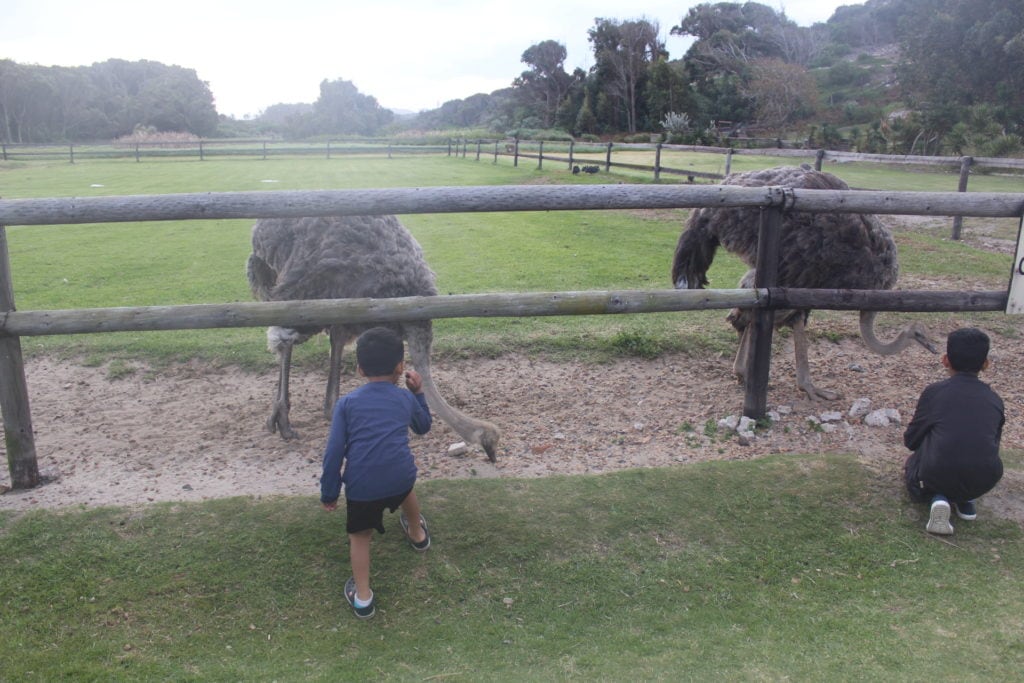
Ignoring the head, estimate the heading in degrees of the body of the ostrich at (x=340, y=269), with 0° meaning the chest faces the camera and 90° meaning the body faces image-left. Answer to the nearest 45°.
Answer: approximately 315°

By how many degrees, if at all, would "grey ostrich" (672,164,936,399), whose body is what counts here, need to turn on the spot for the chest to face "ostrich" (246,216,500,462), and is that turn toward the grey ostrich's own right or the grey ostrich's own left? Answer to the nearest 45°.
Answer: approximately 135° to the grey ostrich's own right

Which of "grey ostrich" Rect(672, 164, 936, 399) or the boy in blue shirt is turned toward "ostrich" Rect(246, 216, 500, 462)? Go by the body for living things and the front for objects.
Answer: the boy in blue shirt

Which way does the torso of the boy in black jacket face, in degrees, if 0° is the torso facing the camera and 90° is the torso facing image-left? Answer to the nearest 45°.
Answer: approximately 180°

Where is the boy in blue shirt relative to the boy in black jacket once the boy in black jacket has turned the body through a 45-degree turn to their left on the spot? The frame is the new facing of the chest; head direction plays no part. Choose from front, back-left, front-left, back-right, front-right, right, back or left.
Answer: left

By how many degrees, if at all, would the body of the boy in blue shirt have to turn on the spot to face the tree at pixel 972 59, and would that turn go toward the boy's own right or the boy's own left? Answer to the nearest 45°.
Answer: approximately 45° to the boy's own right

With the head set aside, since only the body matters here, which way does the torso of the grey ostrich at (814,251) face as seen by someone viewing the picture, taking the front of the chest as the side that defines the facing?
to the viewer's right

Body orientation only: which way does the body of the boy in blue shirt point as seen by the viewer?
away from the camera

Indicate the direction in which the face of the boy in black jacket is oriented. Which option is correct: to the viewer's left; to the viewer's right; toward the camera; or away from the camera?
away from the camera

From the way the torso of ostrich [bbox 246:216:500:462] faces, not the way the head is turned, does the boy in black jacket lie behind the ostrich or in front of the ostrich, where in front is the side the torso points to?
in front

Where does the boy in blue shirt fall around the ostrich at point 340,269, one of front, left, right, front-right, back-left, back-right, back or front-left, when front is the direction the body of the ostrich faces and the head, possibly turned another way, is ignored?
front-right

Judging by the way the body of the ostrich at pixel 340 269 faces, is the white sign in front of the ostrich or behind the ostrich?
in front
